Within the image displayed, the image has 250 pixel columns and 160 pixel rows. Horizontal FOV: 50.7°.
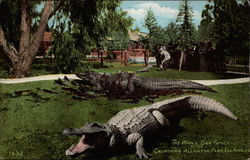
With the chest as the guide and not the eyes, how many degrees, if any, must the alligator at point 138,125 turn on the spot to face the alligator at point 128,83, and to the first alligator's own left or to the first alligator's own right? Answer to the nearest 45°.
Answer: approximately 135° to the first alligator's own right
